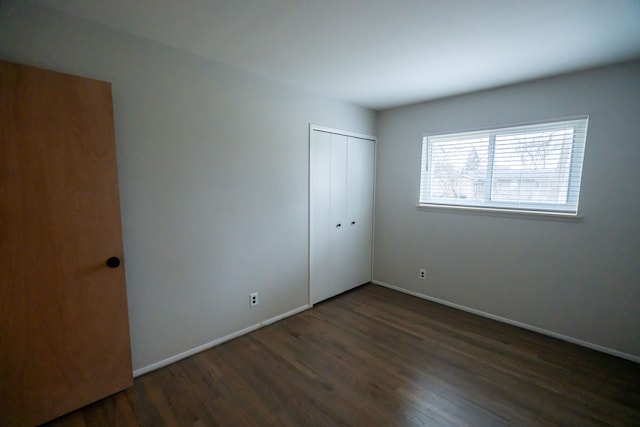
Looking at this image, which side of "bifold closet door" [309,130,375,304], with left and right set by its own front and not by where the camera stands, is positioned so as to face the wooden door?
right

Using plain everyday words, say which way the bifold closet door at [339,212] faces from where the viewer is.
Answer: facing the viewer and to the right of the viewer
